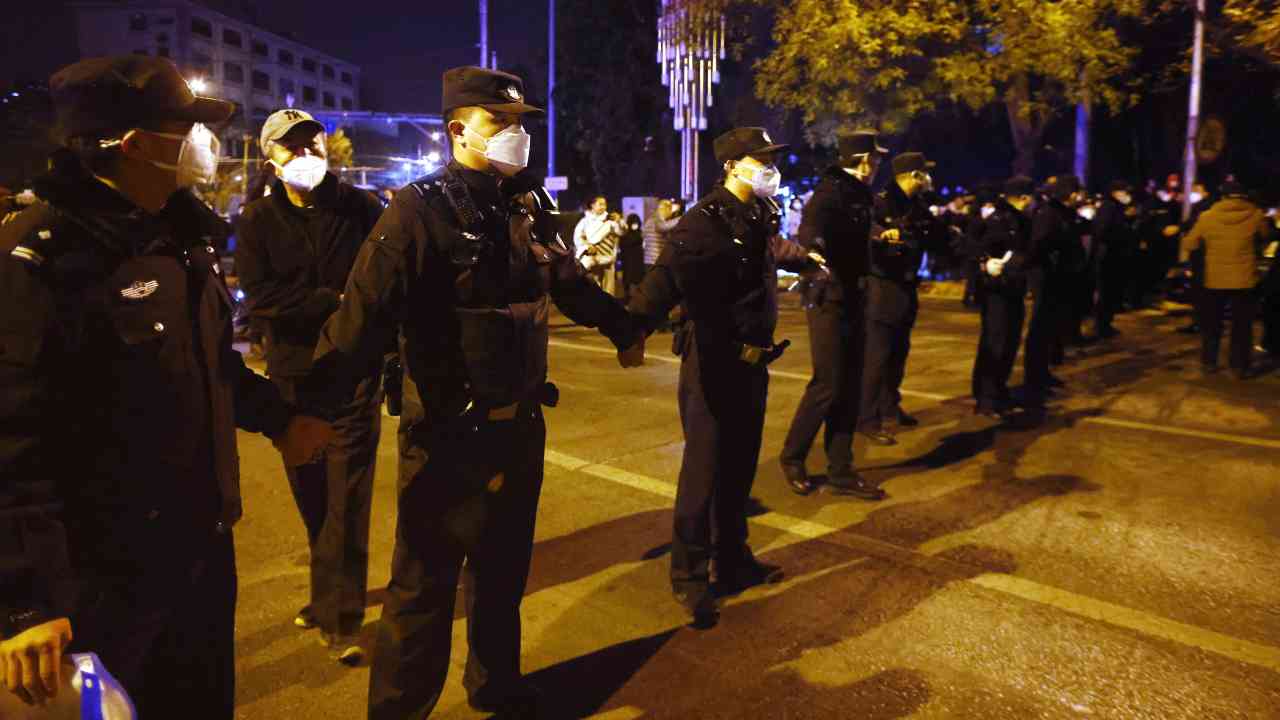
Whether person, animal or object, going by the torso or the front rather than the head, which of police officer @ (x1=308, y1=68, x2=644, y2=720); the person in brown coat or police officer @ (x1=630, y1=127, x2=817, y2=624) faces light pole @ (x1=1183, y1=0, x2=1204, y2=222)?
the person in brown coat

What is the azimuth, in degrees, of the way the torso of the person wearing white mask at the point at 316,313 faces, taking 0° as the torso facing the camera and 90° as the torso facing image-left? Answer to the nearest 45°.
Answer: approximately 0°

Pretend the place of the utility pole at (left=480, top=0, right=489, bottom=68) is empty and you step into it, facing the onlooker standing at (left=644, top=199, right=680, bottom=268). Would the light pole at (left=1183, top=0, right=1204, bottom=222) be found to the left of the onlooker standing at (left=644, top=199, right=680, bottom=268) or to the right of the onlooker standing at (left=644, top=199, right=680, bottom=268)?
left

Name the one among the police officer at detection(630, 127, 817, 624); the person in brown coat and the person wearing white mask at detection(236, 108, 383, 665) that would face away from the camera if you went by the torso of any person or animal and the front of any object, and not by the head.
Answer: the person in brown coat

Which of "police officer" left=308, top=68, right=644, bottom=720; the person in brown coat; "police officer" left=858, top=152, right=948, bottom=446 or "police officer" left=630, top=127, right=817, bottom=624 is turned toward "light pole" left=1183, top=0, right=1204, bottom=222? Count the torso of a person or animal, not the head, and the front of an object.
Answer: the person in brown coat

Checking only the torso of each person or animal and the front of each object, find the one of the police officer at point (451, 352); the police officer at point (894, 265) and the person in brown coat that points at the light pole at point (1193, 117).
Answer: the person in brown coat

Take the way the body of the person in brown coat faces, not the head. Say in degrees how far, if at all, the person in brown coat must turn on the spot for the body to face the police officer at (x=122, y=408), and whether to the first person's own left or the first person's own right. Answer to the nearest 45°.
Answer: approximately 180°

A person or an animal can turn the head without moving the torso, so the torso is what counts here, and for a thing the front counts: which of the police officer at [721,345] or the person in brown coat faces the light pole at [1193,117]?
the person in brown coat

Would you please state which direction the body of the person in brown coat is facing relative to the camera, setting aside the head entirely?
away from the camera

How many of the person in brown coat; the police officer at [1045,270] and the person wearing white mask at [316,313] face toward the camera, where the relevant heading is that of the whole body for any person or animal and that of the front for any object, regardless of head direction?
1

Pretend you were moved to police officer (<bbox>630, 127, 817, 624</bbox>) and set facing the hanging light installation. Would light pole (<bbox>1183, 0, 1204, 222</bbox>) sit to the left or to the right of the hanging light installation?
right

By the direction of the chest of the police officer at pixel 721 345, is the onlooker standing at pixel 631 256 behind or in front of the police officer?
behind

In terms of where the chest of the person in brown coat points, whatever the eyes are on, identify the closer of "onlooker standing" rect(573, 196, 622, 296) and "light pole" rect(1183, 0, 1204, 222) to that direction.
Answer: the light pole

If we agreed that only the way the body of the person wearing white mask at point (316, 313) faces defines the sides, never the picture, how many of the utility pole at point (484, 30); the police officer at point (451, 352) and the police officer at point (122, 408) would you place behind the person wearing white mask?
1

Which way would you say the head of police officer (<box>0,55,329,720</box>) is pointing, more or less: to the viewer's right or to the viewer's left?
to the viewer's right
